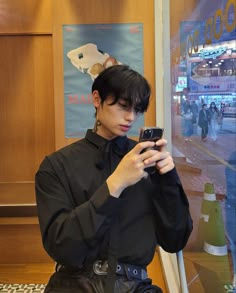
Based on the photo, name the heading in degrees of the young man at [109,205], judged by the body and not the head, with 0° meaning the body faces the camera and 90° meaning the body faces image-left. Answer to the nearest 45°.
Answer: approximately 315°

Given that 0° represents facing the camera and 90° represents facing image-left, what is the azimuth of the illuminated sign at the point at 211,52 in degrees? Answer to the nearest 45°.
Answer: approximately 0°

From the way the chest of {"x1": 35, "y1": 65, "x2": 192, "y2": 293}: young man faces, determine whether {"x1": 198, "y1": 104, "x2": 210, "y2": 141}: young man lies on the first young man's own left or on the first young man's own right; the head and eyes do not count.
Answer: on the first young man's own left

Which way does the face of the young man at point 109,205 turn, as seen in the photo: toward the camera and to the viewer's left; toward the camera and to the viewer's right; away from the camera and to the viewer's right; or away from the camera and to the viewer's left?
toward the camera and to the viewer's right
